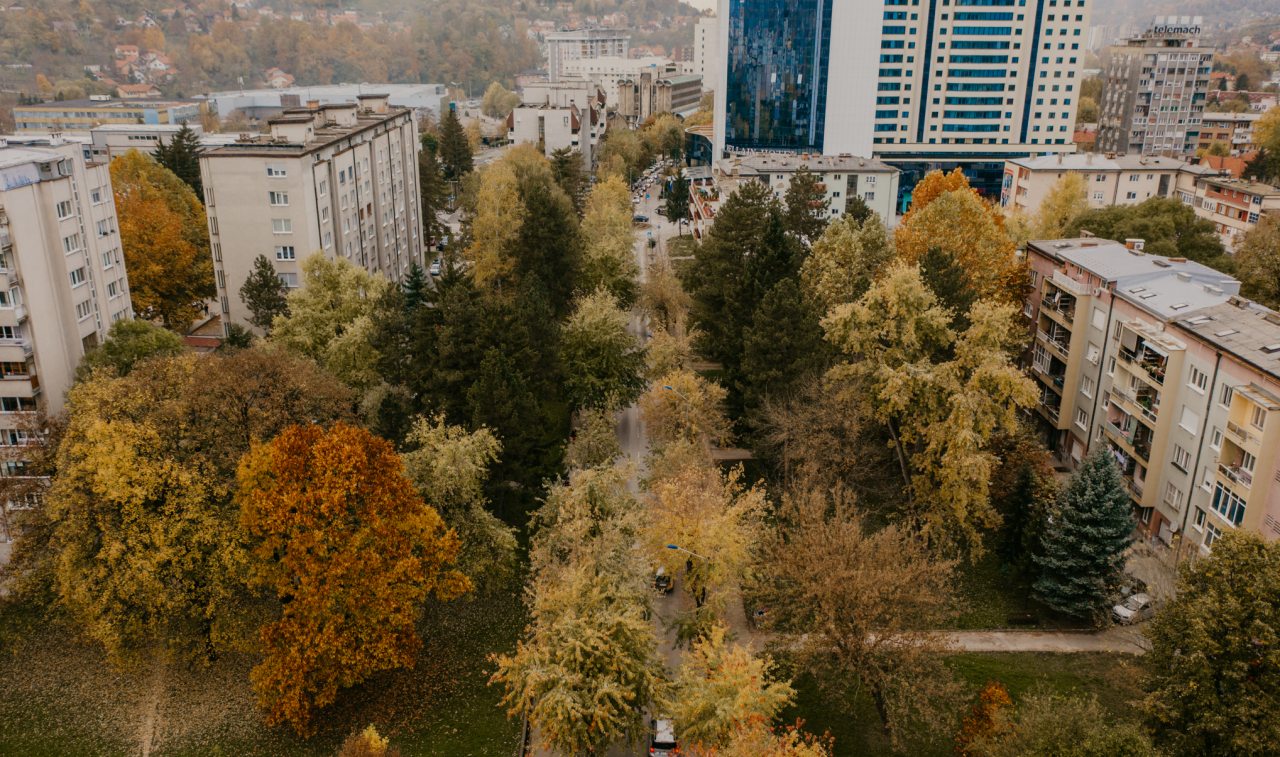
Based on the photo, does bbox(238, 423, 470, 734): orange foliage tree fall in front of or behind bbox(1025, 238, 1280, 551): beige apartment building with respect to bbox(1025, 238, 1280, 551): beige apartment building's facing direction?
in front

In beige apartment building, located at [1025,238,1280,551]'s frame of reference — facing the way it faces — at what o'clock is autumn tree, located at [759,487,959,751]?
The autumn tree is roughly at 11 o'clock from the beige apartment building.

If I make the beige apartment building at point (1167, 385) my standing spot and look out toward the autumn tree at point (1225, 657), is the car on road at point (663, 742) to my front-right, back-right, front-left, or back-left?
front-right

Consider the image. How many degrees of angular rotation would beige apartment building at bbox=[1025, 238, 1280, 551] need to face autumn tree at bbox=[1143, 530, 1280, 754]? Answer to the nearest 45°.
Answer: approximately 45° to its left

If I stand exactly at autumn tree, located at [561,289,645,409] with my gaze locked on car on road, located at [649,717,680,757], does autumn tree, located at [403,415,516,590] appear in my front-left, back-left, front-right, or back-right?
front-right

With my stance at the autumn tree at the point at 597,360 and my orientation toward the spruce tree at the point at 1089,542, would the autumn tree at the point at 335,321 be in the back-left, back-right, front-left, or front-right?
back-right

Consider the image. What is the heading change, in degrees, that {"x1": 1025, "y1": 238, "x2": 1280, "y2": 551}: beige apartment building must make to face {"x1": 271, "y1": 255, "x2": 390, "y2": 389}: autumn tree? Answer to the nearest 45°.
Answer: approximately 45° to its right

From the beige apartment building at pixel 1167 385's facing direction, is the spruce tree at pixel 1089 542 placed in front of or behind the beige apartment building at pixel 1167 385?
in front

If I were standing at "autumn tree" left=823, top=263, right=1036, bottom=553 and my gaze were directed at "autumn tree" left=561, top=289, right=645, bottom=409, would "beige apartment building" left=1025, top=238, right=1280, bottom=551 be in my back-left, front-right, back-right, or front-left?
back-right

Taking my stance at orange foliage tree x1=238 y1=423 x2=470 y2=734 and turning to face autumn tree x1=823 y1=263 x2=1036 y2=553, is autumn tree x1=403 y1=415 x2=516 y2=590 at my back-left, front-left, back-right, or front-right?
front-left

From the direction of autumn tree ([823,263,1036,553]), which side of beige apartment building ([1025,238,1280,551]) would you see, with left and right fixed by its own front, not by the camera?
front

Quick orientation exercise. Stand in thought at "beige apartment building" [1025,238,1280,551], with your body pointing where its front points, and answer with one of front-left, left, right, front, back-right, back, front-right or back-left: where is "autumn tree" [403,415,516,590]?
front

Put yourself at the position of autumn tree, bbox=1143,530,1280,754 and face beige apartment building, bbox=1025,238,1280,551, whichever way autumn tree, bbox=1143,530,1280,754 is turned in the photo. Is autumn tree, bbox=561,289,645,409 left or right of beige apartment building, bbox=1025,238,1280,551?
left

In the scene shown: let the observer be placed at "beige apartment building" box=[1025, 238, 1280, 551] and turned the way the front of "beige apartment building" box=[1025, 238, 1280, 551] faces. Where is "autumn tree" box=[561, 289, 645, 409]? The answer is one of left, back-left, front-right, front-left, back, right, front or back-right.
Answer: front-right
